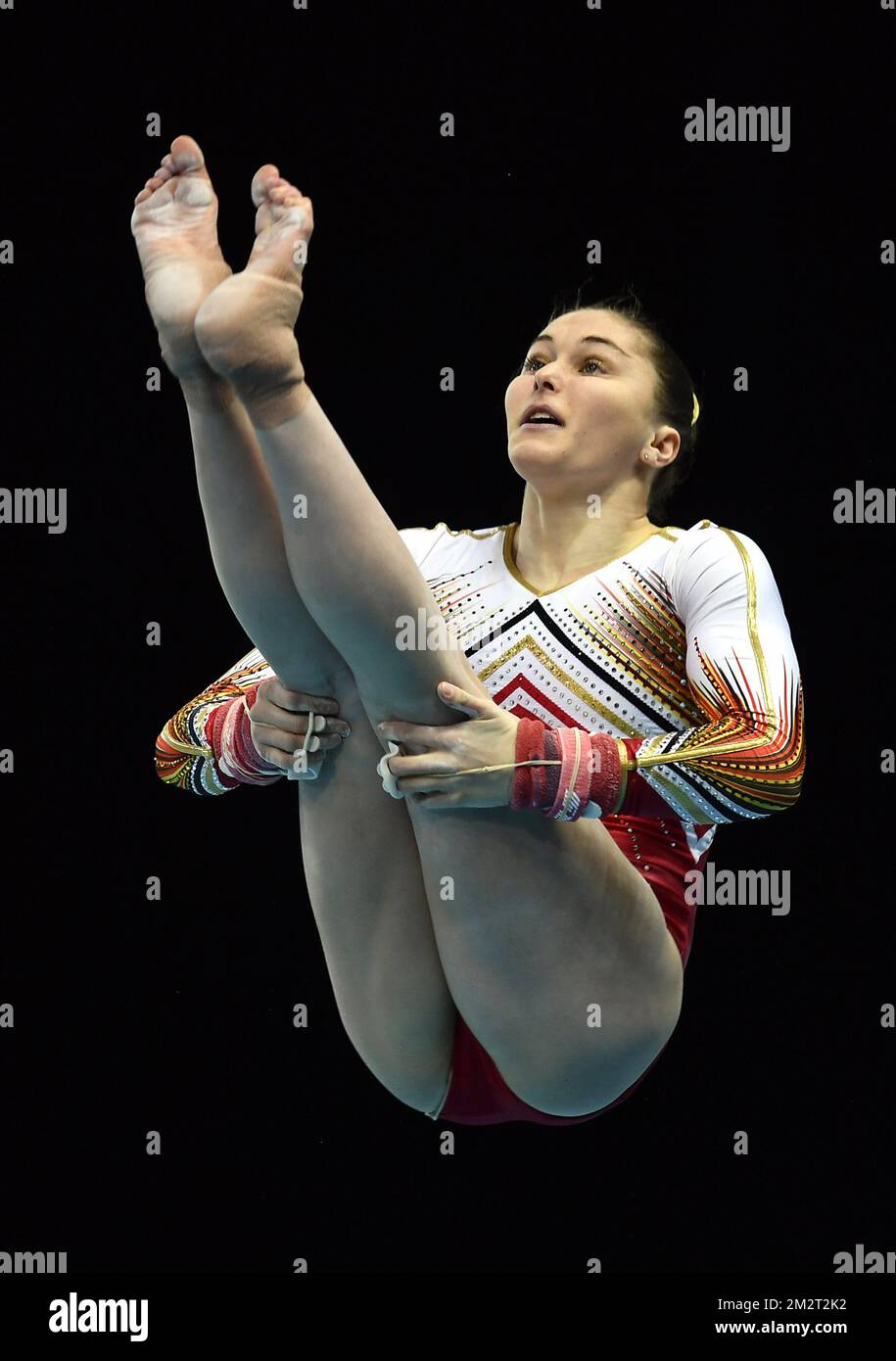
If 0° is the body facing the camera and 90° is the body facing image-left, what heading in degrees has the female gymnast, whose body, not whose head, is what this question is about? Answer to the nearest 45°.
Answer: approximately 45°
